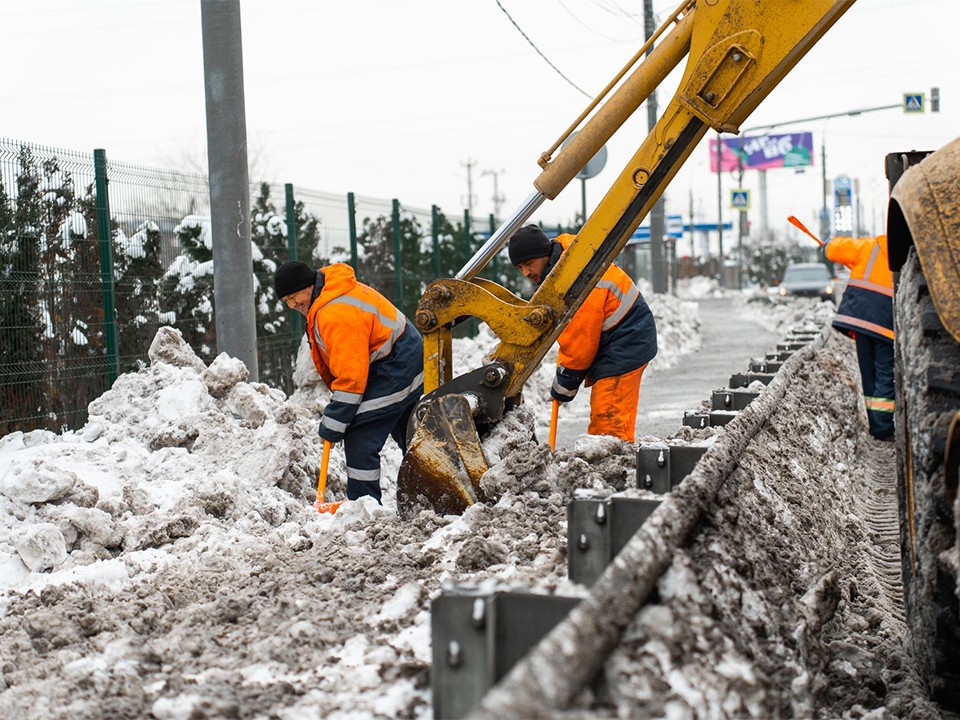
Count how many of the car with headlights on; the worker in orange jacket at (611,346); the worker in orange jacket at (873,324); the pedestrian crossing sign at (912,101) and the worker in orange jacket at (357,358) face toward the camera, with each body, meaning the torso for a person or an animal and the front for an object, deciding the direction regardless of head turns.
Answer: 2

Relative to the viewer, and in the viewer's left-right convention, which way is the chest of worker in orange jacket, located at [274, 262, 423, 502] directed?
facing to the left of the viewer

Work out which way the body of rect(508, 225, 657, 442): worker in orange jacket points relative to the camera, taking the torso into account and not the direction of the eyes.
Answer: to the viewer's left

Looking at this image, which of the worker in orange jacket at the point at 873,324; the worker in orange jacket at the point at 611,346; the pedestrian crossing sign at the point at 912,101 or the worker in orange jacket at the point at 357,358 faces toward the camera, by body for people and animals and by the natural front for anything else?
the pedestrian crossing sign

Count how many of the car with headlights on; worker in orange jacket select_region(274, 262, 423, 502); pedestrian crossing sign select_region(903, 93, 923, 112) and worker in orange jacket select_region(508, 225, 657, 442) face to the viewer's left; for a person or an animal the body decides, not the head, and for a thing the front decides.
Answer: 2

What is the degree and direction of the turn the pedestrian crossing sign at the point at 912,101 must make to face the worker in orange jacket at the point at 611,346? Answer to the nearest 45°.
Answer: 0° — it already faces them

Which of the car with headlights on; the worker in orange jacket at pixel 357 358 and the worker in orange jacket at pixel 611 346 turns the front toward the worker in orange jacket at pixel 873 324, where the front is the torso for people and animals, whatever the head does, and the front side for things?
the car with headlights on

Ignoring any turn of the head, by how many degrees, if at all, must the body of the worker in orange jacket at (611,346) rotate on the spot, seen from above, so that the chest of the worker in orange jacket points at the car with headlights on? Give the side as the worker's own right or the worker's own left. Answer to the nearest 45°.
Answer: approximately 90° to the worker's own right

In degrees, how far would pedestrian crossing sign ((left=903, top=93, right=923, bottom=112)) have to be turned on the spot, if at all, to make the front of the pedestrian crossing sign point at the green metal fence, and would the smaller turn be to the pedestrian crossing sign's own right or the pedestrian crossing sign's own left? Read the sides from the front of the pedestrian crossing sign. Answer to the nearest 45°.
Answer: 0° — it already faces it

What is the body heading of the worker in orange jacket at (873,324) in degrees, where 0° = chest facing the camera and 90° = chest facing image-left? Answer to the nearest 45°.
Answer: approximately 135°
